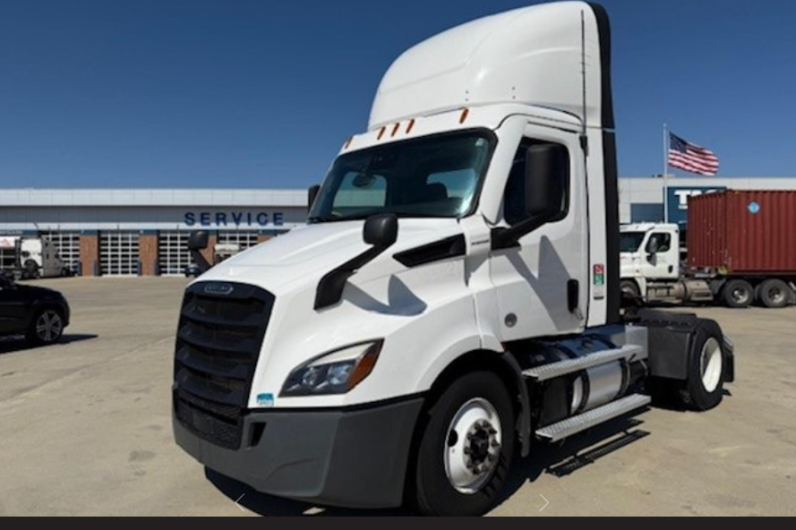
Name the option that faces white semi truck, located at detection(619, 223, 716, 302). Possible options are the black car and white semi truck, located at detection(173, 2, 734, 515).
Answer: the black car

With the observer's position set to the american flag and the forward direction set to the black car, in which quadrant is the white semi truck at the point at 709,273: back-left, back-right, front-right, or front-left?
front-left

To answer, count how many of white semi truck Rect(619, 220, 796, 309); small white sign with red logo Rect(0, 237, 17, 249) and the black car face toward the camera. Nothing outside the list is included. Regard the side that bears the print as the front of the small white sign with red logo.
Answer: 1

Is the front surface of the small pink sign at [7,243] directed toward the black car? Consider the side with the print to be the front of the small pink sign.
yes

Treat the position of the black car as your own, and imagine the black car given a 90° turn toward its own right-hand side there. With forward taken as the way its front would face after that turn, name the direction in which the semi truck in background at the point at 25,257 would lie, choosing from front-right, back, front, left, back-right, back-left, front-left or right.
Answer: back

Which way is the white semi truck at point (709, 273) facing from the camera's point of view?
to the viewer's left

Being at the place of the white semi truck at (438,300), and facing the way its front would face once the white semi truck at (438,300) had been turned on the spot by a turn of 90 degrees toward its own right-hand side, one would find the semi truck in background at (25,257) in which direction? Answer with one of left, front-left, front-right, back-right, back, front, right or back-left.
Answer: front

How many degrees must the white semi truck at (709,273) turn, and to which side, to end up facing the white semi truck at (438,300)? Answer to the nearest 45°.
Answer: approximately 90° to its left

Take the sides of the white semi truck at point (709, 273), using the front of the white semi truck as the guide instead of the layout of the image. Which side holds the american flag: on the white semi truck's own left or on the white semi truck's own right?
on the white semi truck's own right

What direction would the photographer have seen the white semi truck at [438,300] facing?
facing the viewer and to the left of the viewer

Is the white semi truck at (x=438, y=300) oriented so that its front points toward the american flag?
no

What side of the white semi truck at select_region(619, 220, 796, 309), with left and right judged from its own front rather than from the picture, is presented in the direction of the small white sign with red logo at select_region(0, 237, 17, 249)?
front

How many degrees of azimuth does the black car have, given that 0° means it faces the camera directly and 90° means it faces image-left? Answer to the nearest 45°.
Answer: approximately 270°

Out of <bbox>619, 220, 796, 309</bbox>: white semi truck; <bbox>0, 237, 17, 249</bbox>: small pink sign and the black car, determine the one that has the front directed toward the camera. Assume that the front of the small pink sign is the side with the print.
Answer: the small pink sign
